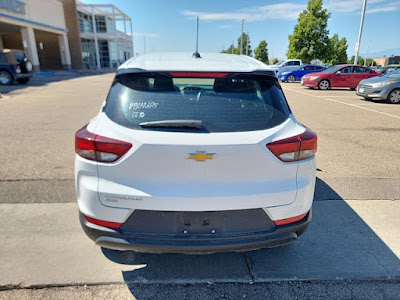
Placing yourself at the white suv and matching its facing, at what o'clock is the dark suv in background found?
The dark suv in background is roughly at 11 o'clock from the white suv.

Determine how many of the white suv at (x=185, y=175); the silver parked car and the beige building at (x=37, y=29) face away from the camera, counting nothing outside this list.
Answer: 1

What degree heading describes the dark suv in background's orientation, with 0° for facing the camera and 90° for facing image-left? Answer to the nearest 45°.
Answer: approximately 135°

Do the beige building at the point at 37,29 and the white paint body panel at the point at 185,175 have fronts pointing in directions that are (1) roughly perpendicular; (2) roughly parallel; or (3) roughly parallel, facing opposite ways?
roughly perpendicular

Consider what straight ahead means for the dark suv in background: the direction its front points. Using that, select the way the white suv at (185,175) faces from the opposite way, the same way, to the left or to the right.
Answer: to the right

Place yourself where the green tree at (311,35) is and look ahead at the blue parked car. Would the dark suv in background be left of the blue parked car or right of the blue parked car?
right

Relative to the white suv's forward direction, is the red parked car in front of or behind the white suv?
in front

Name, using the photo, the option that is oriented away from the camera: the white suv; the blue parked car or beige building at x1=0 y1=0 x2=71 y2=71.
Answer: the white suv

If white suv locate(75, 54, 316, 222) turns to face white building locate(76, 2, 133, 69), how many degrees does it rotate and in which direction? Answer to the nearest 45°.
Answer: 0° — it already faces it

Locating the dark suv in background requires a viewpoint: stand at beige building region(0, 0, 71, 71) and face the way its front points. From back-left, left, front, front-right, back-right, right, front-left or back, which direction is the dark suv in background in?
front-right

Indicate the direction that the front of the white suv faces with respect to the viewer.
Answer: facing away from the viewer

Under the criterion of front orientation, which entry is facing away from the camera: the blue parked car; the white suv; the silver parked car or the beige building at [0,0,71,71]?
the white suv

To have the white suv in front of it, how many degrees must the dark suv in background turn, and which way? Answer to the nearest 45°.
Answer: approximately 135° to its left

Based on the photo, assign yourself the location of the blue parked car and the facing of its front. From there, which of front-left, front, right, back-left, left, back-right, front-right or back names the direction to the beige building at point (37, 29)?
front-right
